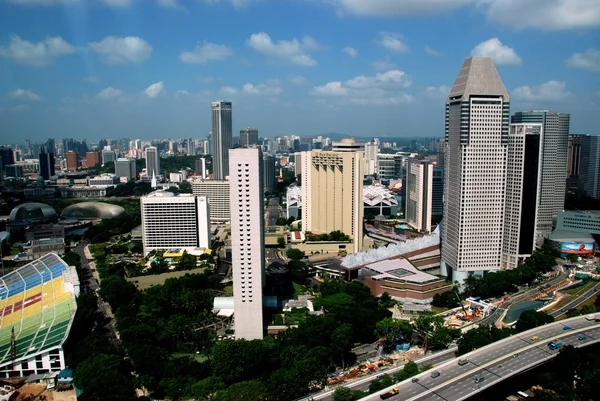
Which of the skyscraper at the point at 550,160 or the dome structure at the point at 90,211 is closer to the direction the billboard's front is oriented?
the dome structure

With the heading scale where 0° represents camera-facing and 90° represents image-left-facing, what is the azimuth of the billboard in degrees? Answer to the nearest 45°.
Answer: approximately 0°

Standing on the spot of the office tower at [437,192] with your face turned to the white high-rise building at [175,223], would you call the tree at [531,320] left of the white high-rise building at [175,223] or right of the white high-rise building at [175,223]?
left

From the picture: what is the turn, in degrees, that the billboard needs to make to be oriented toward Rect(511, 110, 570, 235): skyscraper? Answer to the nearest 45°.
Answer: approximately 180°

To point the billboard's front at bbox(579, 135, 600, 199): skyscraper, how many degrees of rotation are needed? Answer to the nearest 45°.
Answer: approximately 180°

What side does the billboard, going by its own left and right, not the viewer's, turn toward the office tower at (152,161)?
right

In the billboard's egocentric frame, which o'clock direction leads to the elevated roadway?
The elevated roadway is roughly at 12 o'clock from the billboard.

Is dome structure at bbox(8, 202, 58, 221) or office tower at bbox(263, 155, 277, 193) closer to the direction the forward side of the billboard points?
the dome structure

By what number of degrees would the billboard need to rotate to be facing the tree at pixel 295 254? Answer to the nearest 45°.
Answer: approximately 45° to its right

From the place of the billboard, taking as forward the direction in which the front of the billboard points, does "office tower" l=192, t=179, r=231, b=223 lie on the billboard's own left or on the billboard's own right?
on the billboard's own right

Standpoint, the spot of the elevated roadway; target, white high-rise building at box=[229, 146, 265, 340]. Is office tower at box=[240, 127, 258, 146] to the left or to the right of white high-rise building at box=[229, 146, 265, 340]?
right
